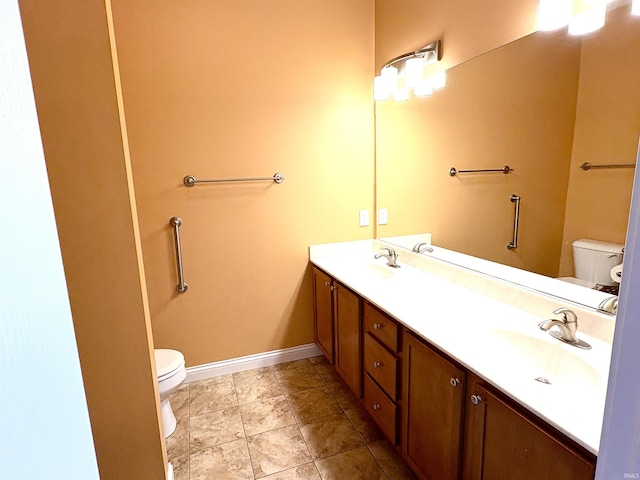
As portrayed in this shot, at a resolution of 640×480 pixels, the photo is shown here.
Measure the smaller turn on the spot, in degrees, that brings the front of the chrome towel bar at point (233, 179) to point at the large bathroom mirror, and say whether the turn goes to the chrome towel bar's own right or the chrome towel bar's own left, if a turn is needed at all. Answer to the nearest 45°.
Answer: approximately 45° to the chrome towel bar's own left

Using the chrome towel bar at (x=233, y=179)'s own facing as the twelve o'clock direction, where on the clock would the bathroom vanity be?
The bathroom vanity is roughly at 11 o'clock from the chrome towel bar.

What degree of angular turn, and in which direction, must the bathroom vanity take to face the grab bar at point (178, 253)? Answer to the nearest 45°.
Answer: approximately 45° to its right

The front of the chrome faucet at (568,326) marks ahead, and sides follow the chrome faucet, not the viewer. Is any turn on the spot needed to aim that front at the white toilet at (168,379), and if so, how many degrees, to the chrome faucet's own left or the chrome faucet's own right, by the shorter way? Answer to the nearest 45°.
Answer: approximately 45° to the chrome faucet's own right

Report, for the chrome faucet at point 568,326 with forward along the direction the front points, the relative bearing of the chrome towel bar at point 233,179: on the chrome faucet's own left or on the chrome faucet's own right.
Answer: on the chrome faucet's own right

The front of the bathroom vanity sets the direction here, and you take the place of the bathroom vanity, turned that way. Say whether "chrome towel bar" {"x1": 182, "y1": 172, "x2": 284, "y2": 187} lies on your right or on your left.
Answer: on your right
